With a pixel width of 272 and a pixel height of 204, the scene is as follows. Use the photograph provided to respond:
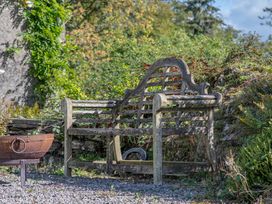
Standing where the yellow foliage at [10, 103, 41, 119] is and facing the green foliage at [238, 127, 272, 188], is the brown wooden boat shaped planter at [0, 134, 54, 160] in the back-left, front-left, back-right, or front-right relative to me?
front-right

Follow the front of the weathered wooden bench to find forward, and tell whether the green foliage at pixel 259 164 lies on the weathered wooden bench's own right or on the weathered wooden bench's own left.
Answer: on the weathered wooden bench's own left

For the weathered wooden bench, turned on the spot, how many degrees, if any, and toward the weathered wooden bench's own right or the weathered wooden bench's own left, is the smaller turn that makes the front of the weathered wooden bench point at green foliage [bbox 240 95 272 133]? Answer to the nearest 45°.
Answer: approximately 90° to the weathered wooden bench's own left

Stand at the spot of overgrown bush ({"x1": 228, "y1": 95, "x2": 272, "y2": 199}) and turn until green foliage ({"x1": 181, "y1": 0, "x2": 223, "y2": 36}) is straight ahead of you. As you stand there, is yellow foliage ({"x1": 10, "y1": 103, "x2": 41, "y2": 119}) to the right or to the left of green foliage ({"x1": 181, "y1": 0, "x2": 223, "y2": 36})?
left

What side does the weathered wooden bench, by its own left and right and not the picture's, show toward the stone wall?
right

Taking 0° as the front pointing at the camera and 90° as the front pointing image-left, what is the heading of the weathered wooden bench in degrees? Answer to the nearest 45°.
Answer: approximately 45°

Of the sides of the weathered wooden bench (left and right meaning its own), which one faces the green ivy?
right

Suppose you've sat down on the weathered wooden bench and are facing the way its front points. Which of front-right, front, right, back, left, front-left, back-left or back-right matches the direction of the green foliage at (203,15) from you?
back-right

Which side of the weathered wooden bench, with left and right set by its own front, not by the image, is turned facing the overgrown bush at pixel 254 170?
left

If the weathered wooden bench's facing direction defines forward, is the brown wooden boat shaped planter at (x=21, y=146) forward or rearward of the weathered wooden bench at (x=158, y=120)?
forward

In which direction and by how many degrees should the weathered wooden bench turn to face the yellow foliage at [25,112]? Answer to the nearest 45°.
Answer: approximately 90° to its right
